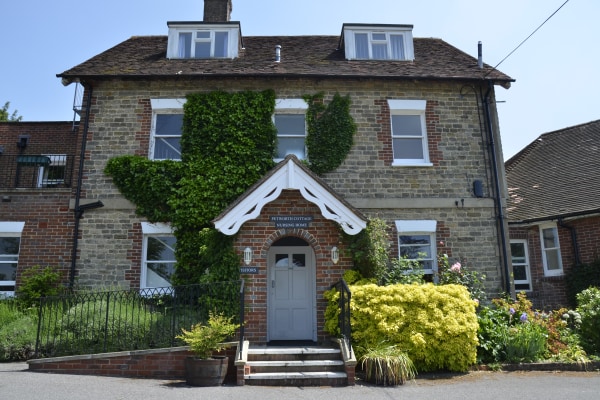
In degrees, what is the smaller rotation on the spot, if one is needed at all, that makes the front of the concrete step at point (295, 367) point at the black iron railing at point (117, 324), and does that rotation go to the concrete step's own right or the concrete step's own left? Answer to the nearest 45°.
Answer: approximately 90° to the concrete step's own right

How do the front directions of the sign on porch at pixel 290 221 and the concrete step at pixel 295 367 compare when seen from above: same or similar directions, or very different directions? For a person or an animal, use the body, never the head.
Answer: same or similar directions

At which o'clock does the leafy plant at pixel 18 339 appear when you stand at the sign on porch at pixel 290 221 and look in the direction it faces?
The leafy plant is roughly at 3 o'clock from the sign on porch.

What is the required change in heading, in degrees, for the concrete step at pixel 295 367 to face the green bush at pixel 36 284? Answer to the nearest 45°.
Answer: approximately 90° to its right

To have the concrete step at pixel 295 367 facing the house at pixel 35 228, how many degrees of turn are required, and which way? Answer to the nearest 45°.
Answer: approximately 135° to its right

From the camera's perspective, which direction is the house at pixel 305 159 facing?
toward the camera

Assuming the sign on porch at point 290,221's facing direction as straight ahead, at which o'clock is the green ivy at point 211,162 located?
The green ivy is roughly at 4 o'clock from the sign on porch.

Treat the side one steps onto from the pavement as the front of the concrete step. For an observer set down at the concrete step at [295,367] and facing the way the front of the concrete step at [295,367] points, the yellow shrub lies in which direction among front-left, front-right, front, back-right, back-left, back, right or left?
left

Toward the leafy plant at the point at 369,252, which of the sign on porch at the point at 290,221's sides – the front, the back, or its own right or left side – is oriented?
left

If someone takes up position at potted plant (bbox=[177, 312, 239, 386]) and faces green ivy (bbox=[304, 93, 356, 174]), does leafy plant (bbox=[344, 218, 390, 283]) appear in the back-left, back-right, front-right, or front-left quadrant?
front-right

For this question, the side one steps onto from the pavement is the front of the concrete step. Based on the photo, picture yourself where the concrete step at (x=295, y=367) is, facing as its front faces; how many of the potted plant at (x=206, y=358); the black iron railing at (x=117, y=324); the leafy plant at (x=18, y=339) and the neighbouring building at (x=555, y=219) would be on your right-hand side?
3

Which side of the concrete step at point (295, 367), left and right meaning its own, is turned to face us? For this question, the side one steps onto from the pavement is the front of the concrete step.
front

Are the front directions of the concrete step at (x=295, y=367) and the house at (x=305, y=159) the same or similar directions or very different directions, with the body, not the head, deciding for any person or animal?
same or similar directions
